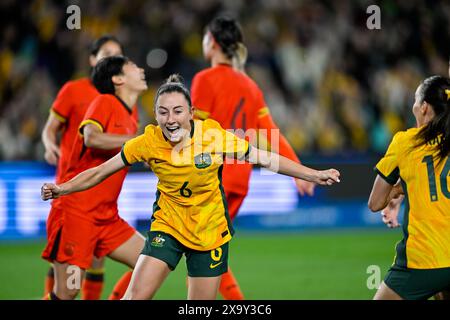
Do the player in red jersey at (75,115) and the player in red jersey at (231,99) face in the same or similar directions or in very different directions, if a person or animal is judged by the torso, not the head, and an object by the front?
very different directions

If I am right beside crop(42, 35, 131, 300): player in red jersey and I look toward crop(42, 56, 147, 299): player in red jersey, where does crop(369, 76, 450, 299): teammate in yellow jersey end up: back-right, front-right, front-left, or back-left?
front-left

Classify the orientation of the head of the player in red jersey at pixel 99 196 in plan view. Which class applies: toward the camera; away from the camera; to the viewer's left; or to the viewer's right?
to the viewer's right

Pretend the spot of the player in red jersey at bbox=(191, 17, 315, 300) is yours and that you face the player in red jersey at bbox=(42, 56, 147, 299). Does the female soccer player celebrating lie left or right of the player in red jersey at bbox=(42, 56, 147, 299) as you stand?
left

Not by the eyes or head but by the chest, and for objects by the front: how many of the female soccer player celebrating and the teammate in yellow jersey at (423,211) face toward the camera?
1

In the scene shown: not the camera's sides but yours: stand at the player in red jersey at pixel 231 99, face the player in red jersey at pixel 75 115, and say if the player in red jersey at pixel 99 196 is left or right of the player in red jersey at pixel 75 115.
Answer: left

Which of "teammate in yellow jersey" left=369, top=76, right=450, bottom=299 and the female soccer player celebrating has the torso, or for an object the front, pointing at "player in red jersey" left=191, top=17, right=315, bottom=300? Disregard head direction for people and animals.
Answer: the teammate in yellow jersey

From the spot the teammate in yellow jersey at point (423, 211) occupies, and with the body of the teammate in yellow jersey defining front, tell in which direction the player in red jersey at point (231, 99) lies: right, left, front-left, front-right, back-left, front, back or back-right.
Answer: front

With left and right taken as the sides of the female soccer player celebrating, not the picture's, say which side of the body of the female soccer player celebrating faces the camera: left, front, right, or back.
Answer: front

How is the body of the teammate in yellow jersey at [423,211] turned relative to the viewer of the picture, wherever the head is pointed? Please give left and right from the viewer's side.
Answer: facing away from the viewer and to the left of the viewer

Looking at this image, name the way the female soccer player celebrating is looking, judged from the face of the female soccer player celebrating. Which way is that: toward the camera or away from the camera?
toward the camera

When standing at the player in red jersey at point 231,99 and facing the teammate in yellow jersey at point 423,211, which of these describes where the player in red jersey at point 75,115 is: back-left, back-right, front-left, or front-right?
back-right

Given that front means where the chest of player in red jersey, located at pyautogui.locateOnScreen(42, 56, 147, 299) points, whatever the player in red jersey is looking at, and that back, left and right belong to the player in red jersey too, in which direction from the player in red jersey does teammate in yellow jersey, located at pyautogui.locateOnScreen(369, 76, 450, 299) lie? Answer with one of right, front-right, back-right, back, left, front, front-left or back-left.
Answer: front

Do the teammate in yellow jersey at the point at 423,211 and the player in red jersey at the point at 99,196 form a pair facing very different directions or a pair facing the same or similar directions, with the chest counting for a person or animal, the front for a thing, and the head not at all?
very different directions

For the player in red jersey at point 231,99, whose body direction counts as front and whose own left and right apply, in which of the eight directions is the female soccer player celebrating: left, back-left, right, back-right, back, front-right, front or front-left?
back-left

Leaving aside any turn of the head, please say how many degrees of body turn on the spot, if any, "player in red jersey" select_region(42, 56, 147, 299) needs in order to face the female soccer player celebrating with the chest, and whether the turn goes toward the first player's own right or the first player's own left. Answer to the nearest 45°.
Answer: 0° — they already face them

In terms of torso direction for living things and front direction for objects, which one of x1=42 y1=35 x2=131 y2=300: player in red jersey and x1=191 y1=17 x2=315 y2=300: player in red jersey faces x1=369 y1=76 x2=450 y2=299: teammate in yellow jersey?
x1=42 y1=35 x2=131 y2=300: player in red jersey

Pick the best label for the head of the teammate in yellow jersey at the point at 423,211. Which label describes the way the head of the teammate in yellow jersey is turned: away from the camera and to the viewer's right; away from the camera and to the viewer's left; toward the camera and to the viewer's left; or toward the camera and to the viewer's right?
away from the camera and to the viewer's left

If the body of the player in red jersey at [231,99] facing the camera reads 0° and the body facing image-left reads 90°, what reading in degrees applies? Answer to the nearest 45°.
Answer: approximately 135°

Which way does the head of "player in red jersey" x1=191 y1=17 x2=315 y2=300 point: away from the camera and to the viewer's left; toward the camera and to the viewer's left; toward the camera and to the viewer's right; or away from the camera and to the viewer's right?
away from the camera and to the viewer's left
